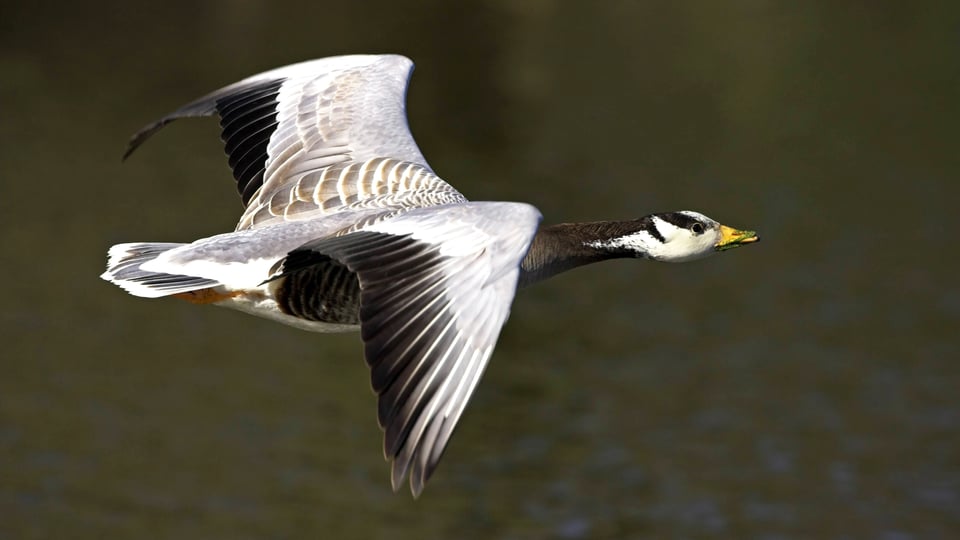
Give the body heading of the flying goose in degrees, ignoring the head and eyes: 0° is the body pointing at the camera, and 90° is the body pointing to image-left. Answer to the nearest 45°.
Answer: approximately 270°
